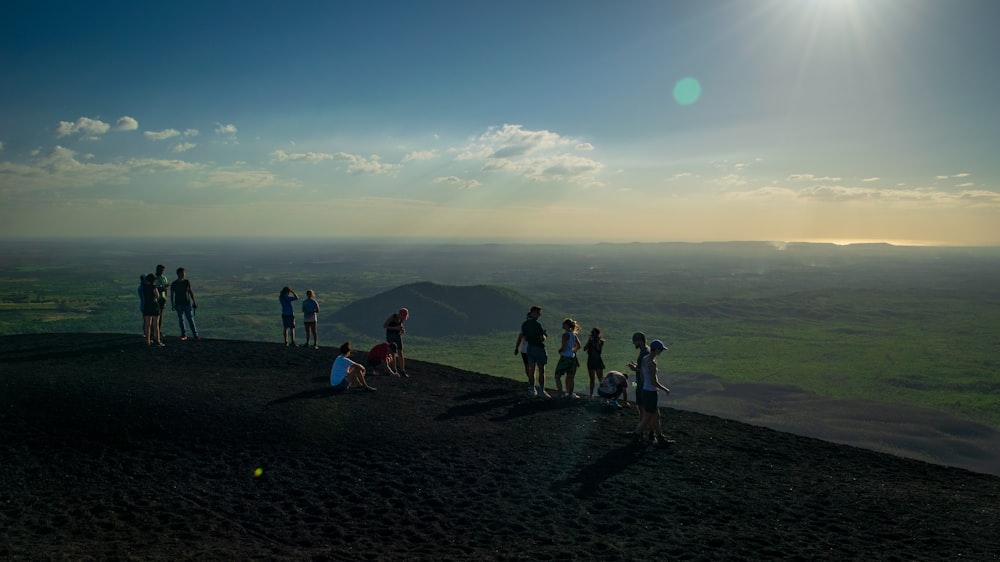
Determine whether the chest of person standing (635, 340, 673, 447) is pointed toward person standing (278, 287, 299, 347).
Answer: no

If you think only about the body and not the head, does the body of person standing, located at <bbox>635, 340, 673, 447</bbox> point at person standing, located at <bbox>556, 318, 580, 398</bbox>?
no
